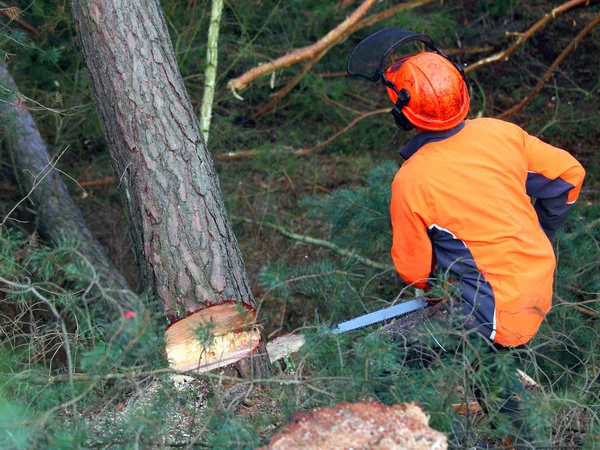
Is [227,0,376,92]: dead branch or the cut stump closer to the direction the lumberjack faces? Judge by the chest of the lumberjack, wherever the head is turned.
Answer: the dead branch

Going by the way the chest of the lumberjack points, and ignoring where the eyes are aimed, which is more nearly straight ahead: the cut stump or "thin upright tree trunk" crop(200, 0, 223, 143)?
the thin upright tree trunk

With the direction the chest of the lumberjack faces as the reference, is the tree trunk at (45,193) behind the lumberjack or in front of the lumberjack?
in front

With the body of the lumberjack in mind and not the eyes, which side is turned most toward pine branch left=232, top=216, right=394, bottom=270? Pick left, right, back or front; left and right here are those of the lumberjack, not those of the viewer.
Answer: front

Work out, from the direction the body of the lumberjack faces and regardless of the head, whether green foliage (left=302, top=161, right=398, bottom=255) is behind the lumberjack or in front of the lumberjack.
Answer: in front

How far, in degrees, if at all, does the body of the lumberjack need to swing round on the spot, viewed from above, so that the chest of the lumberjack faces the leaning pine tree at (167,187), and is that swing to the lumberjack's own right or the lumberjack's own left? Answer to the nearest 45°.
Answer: approximately 45° to the lumberjack's own left

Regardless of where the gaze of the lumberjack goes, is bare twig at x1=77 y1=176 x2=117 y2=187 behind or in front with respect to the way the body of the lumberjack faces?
in front

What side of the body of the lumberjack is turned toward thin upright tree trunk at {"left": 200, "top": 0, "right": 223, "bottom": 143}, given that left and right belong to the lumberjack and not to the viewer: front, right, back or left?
front

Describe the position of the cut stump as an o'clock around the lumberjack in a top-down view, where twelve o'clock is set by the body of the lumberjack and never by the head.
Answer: The cut stump is roughly at 8 o'clock from the lumberjack.

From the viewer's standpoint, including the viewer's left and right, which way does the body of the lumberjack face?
facing away from the viewer and to the left of the viewer
